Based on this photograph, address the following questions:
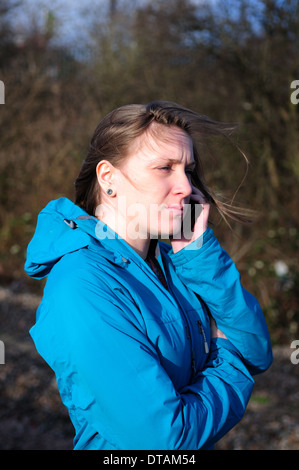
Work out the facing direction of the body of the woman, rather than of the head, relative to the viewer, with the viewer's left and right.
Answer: facing the viewer and to the right of the viewer

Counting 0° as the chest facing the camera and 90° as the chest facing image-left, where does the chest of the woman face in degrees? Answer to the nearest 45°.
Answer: approximately 315°
